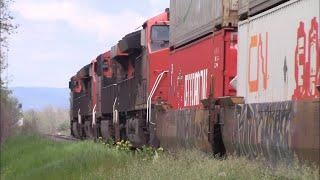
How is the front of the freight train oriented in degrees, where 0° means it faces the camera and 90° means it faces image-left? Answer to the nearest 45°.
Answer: approximately 135°
